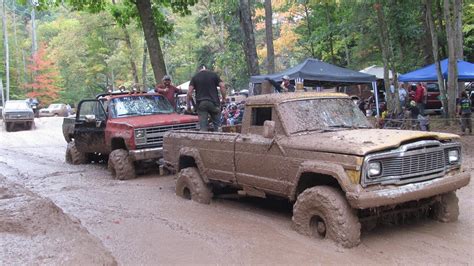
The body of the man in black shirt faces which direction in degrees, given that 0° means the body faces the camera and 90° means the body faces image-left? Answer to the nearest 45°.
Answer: approximately 180°

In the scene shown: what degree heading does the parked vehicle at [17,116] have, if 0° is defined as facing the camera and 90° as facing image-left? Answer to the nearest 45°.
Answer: approximately 0°

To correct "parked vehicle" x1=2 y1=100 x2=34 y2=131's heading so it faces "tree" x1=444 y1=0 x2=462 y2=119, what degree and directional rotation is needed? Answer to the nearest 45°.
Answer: approximately 45° to its left

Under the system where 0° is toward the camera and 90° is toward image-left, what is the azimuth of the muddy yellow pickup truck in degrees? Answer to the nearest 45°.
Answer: approximately 315°

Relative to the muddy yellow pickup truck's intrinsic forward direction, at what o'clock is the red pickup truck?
The red pickup truck is roughly at 6 o'clock from the muddy yellow pickup truck.

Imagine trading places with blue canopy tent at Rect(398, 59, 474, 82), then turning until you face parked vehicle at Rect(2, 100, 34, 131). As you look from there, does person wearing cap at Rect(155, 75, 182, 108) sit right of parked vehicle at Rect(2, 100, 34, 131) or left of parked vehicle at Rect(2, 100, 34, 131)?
left

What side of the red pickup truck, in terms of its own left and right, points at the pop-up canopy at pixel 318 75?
left

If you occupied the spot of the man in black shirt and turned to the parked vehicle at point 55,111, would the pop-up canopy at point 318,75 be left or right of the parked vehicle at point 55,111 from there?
right

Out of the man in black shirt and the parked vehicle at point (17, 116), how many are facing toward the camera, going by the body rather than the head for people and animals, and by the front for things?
1

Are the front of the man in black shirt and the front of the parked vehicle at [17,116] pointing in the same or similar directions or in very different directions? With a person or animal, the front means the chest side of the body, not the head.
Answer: very different directions
